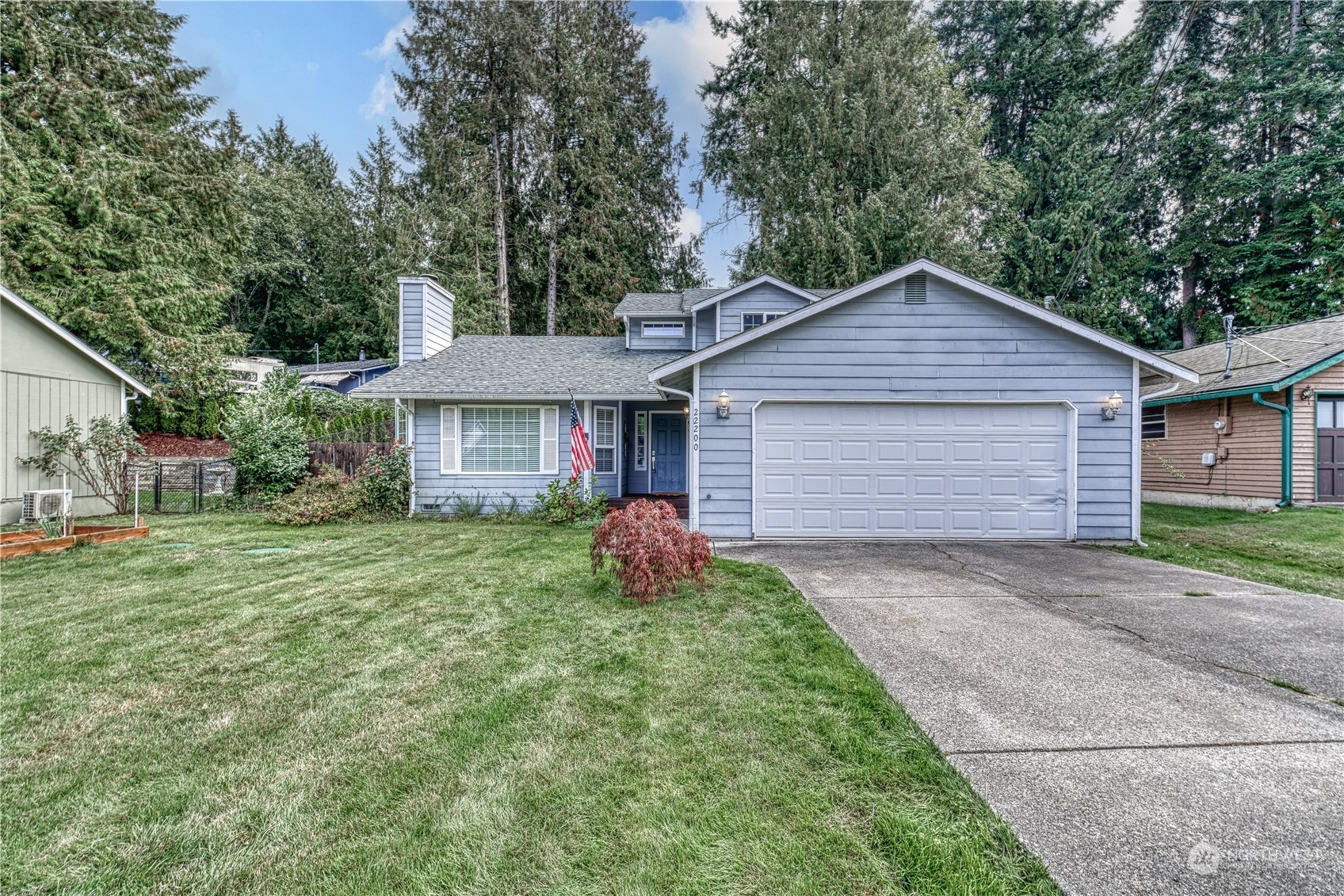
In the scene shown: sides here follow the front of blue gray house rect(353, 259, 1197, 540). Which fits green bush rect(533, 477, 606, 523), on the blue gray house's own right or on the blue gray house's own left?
on the blue gray house's own right

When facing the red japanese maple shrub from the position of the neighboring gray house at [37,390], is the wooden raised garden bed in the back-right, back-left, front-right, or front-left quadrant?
front-right

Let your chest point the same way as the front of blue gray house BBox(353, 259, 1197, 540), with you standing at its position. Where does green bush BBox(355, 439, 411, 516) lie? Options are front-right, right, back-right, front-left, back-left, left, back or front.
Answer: right

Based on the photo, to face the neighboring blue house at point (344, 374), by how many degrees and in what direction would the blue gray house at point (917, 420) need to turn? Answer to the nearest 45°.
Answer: approximately 135° to its right

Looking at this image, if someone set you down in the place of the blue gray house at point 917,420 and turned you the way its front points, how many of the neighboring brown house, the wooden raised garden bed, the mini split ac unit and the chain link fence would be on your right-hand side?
3

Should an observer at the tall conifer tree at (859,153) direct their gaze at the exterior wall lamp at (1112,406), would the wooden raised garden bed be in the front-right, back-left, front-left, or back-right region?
front-right

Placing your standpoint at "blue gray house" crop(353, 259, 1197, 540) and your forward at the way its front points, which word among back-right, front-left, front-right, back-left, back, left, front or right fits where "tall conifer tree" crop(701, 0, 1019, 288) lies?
back

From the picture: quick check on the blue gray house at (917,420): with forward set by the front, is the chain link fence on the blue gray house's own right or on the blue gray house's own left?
on the blue gray house's own right

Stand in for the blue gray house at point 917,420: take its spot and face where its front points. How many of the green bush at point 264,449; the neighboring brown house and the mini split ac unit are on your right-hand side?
2

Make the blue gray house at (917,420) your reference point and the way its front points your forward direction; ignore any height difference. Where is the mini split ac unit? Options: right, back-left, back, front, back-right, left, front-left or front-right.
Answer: right

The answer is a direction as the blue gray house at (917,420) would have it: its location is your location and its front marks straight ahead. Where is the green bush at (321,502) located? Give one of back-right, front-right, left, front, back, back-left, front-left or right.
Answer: right

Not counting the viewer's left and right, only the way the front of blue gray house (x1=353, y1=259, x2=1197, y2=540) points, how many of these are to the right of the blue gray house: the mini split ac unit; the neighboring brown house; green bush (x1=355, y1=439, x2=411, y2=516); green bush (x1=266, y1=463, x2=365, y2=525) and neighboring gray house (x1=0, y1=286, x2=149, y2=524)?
4

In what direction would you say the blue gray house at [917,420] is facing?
toward the camera

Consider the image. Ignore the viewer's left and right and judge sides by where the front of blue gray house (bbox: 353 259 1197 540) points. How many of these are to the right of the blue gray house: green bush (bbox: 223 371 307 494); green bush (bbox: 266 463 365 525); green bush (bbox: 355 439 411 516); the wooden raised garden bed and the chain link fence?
5

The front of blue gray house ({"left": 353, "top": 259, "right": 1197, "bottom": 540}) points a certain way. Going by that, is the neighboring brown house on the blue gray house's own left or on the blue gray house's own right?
on the blue gray house's own left

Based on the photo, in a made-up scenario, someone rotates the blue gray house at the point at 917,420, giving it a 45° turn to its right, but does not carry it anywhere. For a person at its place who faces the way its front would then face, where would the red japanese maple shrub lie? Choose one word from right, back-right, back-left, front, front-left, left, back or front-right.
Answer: front
